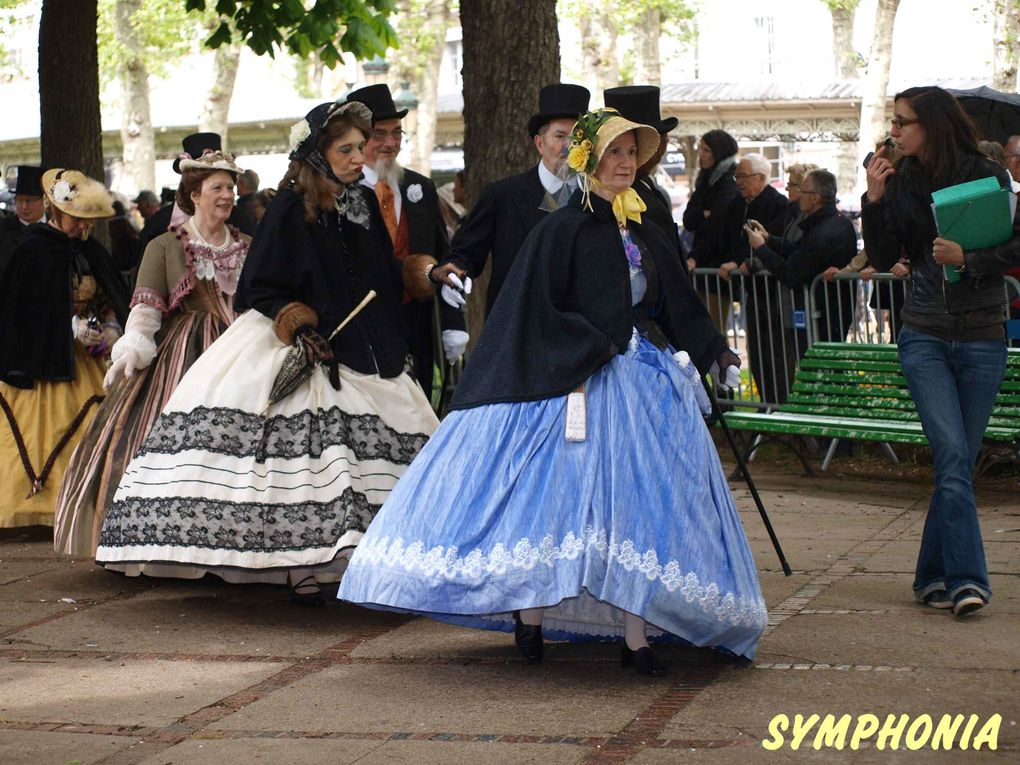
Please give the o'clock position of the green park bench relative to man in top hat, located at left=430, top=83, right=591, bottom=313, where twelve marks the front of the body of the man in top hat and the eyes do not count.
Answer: The green park bench is roughly at 9 o'clock from the man in top hat.

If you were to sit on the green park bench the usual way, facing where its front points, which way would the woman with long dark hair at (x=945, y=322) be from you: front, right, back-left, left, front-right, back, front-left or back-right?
front-left

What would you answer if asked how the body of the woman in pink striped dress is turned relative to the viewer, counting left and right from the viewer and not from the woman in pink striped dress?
facing the viewer and to the right of the viewer

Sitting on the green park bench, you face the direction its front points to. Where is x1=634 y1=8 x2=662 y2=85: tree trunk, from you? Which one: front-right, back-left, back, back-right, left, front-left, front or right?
back-right

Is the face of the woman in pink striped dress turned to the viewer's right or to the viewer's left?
to the viewer's right

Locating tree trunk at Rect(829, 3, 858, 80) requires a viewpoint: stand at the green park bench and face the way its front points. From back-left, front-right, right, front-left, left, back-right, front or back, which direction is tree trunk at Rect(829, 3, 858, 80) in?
back-right

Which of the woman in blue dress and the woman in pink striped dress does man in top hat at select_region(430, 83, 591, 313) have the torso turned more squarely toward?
the woman in blue dress

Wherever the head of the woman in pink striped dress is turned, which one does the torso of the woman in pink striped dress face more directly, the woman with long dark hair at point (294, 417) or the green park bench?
the woman with long dark hair

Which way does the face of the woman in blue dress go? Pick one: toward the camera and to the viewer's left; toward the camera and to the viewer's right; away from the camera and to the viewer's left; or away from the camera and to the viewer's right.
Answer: toward the camera and to the viewer's right
